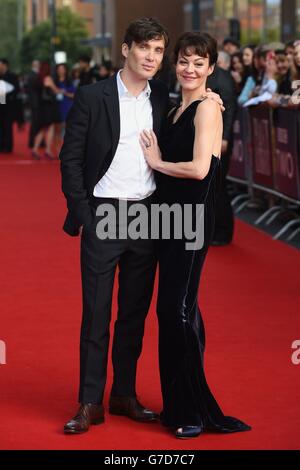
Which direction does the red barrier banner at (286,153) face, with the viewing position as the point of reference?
facing the viewer and to the left of the viewer

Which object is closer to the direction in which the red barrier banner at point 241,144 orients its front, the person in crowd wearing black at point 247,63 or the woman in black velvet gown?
the woman in black velvet gown

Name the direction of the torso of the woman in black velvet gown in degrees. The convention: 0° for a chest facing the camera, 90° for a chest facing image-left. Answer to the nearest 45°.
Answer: approximately 45°

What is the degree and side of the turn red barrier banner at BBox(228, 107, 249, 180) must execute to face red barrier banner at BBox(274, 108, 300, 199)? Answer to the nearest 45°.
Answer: approximately 45° to its left

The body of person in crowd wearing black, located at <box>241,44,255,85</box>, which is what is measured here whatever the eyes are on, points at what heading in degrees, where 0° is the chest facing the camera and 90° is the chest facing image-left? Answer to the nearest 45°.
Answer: approximately 45°

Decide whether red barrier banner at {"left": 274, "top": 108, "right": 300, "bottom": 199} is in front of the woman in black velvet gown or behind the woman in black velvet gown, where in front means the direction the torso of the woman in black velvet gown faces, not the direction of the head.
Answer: behind

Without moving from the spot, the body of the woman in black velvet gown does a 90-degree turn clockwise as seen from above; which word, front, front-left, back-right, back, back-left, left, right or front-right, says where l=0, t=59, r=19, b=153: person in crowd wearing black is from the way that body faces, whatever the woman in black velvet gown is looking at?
front-right

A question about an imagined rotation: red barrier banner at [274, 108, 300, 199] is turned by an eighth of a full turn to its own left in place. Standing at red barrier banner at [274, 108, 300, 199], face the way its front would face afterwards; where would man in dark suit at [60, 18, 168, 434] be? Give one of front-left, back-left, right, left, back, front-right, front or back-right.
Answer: front
